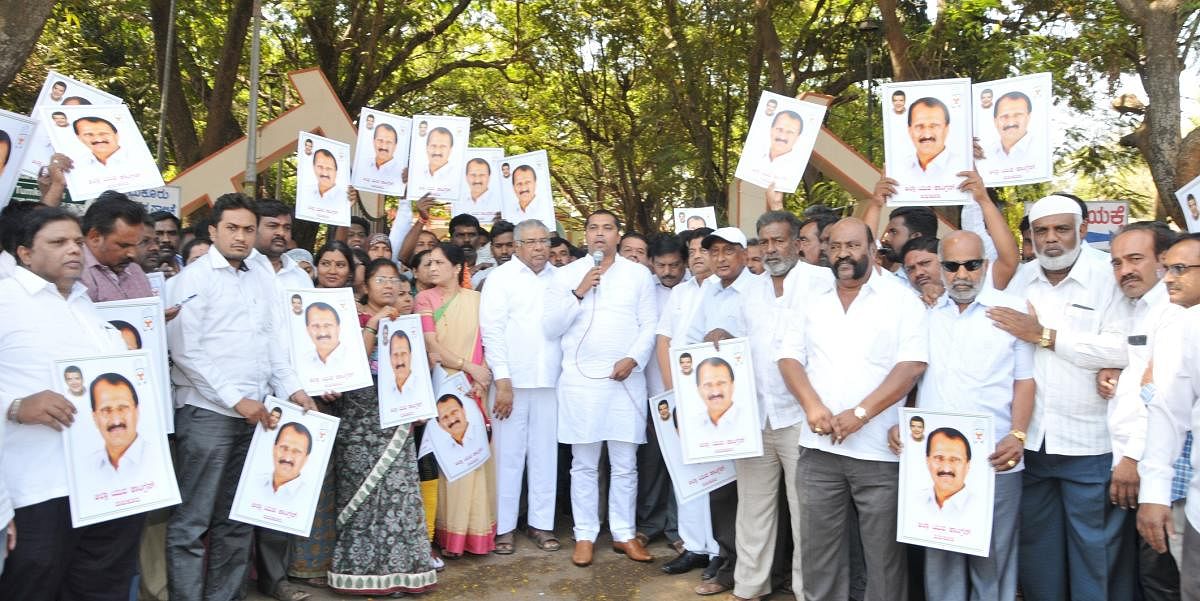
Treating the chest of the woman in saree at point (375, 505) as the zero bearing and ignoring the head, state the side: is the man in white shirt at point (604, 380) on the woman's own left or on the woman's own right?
on the woman's own left

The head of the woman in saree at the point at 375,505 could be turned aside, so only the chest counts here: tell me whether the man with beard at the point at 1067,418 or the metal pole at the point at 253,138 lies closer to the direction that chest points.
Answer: the man with beard

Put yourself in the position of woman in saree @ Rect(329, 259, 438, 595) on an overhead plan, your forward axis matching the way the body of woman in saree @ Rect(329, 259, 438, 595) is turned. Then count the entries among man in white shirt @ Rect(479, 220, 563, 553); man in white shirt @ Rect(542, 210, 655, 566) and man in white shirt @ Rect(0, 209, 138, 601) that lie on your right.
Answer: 1

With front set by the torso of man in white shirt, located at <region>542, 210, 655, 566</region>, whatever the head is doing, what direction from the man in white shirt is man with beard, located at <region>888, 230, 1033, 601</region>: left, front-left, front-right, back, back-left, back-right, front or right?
front-left

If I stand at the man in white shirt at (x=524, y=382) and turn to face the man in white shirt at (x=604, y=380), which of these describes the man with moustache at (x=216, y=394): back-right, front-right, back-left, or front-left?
back-right

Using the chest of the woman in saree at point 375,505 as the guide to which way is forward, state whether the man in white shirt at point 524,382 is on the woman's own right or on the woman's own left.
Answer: on the woman's own left

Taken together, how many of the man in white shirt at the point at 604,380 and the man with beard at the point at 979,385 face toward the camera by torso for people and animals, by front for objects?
2

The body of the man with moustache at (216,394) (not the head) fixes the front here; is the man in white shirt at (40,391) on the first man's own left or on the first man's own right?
on the first man's own right
